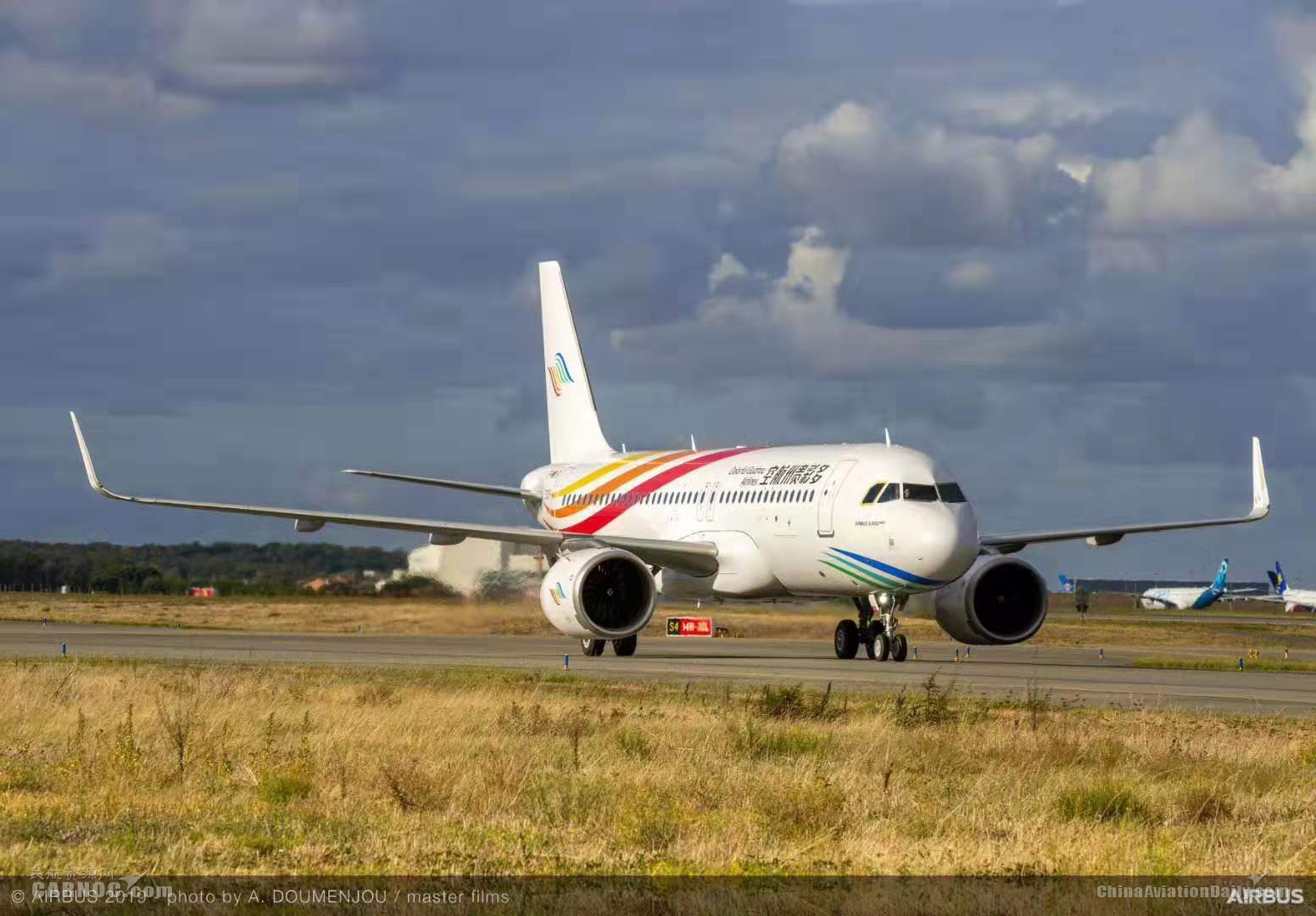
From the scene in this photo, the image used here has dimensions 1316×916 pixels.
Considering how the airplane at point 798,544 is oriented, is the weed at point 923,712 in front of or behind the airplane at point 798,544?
in front

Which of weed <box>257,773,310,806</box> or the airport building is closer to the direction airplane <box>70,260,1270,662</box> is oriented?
the weed

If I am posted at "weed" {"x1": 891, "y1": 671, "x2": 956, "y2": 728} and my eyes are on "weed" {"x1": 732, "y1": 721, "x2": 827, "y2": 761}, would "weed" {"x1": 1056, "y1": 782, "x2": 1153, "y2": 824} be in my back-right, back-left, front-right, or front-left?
front-left

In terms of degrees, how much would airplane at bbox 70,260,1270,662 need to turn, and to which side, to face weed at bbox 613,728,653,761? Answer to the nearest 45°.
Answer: approximately 45° to its right

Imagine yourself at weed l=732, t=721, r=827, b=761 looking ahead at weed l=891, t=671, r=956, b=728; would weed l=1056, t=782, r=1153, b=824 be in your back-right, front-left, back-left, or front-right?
back-right

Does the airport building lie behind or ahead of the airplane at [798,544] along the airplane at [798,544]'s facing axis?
behind

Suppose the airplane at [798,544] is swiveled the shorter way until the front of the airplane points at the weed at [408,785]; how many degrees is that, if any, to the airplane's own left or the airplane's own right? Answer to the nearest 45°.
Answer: approximately 45° to the airplane's own right

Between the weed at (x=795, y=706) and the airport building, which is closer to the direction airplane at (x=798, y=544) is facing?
the weed

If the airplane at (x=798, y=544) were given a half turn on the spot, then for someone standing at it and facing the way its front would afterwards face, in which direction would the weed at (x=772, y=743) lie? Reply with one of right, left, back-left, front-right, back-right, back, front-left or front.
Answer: back-left

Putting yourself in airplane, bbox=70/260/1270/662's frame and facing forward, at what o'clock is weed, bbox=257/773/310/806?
The weed is roughly at 2 o'clock from the airplane.

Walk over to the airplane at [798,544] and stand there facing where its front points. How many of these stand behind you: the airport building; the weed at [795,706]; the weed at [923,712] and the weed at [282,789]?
1

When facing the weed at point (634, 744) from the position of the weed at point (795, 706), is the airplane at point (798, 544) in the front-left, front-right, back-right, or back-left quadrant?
back-right

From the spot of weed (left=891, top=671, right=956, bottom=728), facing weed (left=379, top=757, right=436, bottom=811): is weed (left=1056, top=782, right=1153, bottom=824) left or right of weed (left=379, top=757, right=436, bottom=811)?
left

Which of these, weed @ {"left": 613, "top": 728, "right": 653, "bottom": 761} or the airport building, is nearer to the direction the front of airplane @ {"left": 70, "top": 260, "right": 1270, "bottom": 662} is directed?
the weed

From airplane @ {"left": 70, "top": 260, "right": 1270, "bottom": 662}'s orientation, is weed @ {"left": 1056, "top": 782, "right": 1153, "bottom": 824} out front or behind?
out front
